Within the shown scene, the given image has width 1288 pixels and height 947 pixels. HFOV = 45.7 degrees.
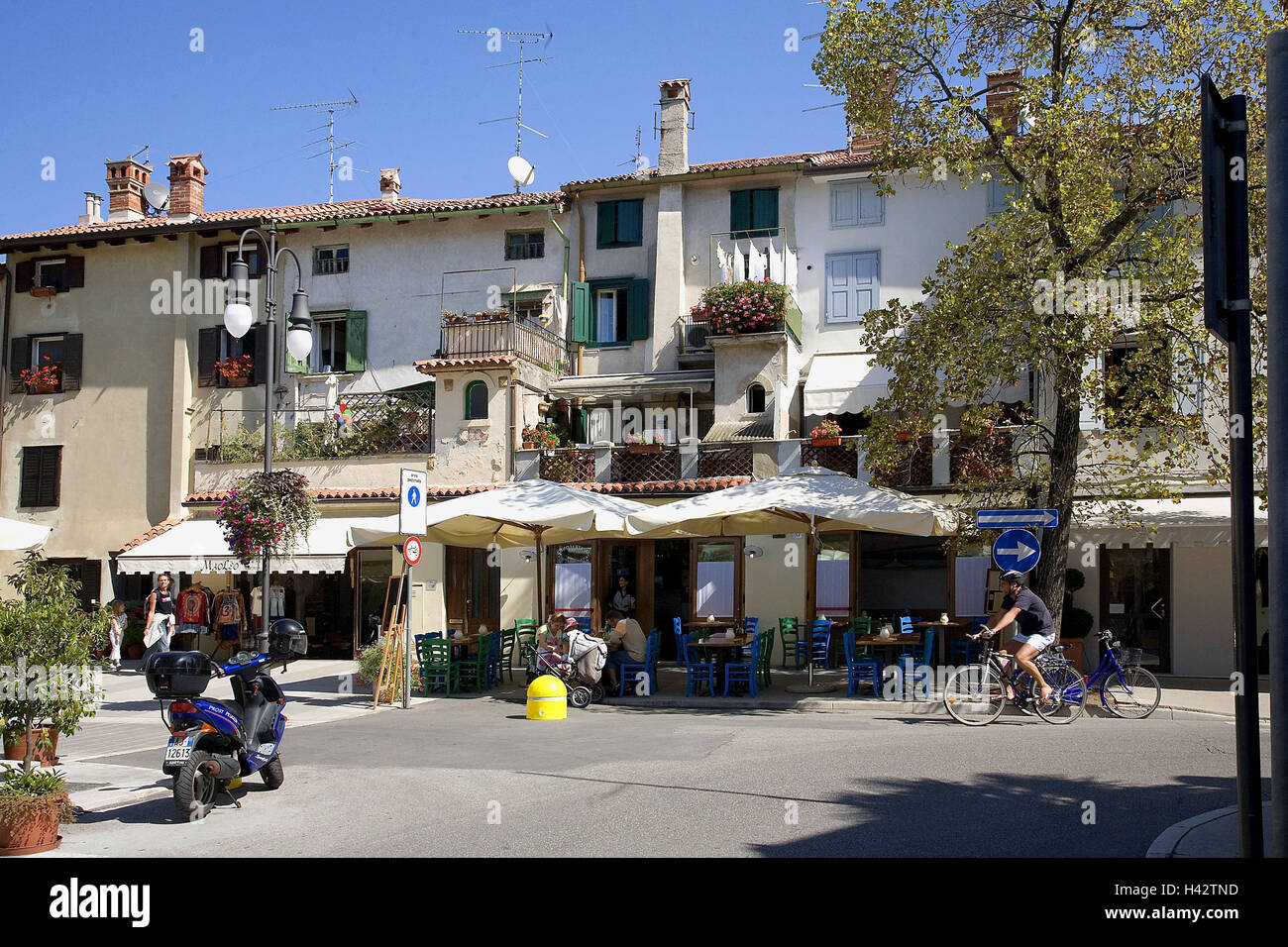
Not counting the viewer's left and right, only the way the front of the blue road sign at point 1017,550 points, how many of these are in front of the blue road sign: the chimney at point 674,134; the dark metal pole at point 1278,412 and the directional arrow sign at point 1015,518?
1

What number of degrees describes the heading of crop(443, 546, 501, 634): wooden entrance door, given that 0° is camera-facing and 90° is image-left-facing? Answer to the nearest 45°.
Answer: approximately 0°

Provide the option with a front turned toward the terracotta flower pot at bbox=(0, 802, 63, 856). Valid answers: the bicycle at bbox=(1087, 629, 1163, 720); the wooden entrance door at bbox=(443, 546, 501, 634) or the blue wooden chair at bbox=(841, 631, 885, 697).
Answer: the wooden entrance door

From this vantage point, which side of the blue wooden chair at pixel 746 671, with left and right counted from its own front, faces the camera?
left

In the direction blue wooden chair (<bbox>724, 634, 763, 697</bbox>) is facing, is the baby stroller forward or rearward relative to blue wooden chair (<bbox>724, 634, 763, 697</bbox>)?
forward

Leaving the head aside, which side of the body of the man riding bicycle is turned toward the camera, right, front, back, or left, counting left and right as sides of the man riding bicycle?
left

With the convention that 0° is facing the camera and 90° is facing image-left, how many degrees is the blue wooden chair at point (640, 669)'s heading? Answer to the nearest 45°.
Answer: approximately 90°

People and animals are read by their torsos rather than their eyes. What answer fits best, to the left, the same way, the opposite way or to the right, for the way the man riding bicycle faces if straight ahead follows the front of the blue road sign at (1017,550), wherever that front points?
to the right

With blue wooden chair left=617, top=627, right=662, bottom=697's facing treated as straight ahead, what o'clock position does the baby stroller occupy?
The baby stroller is roughly at 11 o'clock from the blue wooden chair.

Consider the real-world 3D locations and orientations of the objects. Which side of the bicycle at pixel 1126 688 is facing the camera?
right

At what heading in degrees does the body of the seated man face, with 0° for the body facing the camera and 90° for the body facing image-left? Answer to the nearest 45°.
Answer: approximately 90°

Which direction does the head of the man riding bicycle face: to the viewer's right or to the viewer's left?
to the viewer's left

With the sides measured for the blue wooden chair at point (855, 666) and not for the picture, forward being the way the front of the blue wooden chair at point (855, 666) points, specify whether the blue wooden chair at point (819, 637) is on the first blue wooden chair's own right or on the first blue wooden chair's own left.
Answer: on the first blue wooden chair's own left

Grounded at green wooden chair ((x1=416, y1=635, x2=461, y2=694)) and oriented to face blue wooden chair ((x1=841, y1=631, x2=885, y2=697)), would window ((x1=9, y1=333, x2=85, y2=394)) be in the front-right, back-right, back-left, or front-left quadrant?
back-left

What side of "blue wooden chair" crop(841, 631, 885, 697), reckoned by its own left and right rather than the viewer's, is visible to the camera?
right

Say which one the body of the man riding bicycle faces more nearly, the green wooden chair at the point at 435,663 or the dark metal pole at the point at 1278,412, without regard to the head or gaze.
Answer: the green wooden chair
